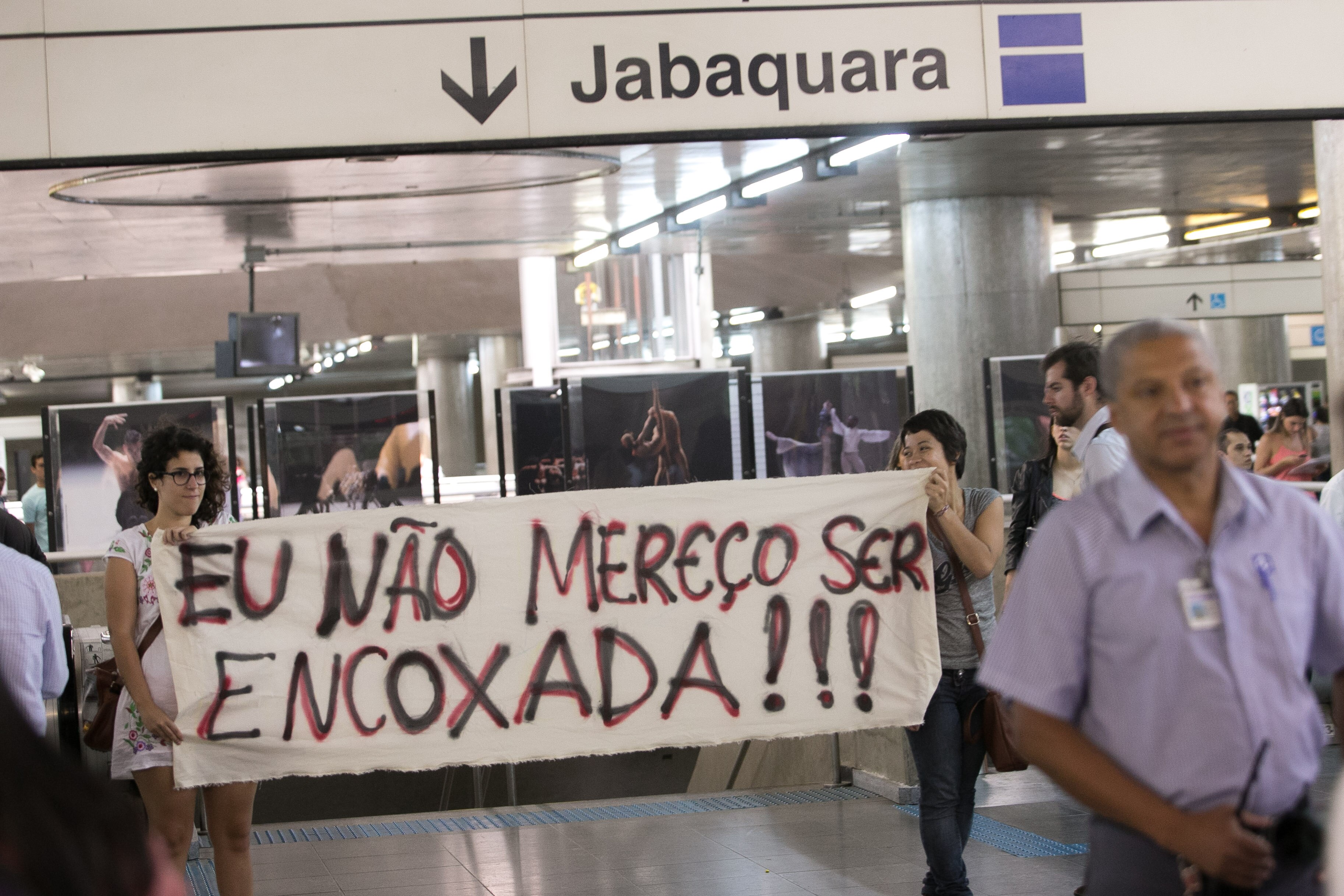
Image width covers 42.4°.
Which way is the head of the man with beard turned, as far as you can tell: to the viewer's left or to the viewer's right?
to the viewer's left

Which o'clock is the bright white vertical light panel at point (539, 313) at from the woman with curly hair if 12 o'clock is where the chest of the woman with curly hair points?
The bright white vertical light panel is roughly at 8 o'clock from the woman with curly hair.

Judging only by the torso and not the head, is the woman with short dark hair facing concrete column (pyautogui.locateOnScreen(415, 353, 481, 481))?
no

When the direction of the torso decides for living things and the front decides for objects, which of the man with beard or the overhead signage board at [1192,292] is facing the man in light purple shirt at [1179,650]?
the overhead signage board

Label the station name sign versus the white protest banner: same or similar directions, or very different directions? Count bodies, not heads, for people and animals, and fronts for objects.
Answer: same or similar directions

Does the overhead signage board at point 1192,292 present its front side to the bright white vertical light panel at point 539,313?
no

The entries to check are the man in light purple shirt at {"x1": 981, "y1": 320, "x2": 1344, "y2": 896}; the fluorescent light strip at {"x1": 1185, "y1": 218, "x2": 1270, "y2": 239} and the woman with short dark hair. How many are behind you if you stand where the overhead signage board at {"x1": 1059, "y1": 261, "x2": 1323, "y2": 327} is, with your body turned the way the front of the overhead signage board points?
1

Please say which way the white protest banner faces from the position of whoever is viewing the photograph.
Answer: facing the viewer

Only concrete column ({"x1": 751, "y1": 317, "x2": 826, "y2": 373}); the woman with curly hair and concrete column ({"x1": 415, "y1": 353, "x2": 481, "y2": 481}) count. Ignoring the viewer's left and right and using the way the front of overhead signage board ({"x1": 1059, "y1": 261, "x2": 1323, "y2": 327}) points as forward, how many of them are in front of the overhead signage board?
1

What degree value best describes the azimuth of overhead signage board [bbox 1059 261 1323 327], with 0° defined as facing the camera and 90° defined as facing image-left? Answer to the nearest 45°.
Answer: approximately 0°

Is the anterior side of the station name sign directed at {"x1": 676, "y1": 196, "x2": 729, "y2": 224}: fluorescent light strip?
no

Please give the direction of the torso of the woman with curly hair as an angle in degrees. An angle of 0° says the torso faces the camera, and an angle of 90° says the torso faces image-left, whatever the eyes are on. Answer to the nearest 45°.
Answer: approximately 315°

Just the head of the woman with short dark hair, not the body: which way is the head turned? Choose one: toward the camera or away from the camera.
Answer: toward the camera

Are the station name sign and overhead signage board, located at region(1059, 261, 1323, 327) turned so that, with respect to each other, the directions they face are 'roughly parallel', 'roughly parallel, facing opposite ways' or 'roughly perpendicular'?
roughly parallel
